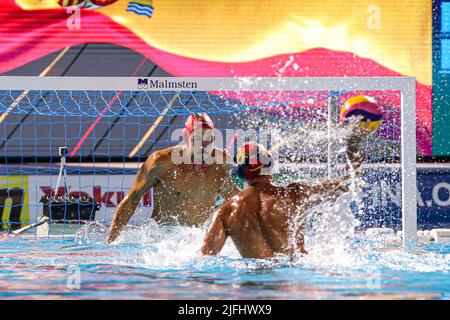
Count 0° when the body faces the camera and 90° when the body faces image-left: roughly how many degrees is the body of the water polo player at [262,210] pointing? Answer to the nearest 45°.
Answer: approximately 180°

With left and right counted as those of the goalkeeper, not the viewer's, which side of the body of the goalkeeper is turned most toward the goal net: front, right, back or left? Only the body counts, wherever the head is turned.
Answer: back

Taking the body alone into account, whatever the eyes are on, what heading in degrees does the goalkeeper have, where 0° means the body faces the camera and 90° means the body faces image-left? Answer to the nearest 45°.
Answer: approximately 0°

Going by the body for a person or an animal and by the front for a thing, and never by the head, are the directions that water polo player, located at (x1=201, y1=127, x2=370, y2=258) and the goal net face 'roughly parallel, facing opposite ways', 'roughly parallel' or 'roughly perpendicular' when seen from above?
roughly parallel, facing opposite ways

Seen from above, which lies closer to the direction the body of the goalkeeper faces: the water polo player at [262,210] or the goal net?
the water polo player

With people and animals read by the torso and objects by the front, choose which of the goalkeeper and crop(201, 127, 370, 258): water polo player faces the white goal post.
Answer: the water polo player

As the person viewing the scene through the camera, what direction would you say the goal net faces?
facing the viewer

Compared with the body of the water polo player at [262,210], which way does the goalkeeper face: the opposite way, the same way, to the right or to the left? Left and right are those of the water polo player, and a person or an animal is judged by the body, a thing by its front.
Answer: the opposite way

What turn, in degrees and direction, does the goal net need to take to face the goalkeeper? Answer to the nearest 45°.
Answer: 0° — it already faces them

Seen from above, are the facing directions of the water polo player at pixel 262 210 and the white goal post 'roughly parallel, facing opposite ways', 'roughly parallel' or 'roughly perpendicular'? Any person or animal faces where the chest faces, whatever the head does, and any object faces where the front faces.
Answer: roughly parallel, facing opposite ways

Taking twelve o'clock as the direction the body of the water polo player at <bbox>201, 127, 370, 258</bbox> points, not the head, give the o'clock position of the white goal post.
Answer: The white goal post is roughly at 12 o'clock from the water polo player.

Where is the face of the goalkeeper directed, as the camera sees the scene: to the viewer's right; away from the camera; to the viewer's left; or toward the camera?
toward the camera

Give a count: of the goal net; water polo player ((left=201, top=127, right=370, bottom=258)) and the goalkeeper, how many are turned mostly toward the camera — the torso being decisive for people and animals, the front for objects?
2

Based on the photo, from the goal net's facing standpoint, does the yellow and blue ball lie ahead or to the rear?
ahead
